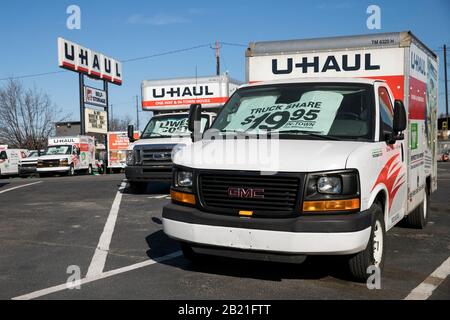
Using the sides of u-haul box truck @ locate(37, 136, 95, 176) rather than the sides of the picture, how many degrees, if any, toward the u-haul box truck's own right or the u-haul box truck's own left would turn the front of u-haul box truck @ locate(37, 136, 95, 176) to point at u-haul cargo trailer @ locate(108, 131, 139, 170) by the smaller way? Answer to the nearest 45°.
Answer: approximately 180°

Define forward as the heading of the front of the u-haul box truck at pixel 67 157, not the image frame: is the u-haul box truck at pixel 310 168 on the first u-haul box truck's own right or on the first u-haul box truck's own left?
on the first u-haul box truck's own left

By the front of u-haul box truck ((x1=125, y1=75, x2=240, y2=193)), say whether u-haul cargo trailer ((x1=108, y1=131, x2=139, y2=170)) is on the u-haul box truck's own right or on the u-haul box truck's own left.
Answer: on the u-haul box truck's own right

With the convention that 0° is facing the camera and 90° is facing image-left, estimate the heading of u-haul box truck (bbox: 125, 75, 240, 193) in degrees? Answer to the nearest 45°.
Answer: approximately 45°

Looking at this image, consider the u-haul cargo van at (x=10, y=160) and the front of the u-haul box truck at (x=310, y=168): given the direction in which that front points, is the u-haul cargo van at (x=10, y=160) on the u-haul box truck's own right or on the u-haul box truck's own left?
on the u-haul box truck's own right

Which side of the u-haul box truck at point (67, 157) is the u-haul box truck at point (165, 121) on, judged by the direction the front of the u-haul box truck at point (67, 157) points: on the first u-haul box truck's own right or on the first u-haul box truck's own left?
on the first u-haul box truck's own left
